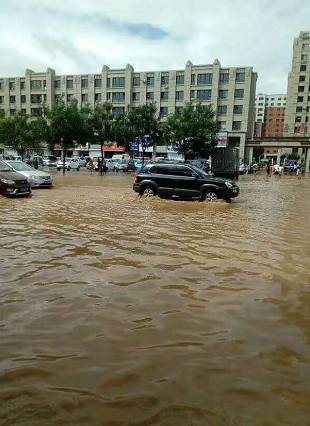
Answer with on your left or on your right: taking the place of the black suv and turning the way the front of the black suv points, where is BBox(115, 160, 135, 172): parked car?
on your left

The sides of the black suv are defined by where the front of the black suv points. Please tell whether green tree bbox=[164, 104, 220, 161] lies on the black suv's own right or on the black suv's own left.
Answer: on the black suv's own left

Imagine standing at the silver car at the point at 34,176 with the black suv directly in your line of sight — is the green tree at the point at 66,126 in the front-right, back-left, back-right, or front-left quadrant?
back-left

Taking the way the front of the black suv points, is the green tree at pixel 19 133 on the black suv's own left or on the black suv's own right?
on the black suv's own left

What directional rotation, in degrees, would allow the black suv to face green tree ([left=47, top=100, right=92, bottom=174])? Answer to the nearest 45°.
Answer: approximately 135° to its left

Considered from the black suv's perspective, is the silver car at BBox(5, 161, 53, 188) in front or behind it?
behind

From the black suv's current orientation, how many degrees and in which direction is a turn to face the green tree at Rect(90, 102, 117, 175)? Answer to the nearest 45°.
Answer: approximately 90° to its left

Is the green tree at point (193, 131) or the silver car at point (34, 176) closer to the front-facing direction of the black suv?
the green tree

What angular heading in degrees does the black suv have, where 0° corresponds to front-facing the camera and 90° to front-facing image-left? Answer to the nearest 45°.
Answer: approximately 270°

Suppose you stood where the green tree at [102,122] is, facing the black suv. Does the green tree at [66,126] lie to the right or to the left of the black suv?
right
